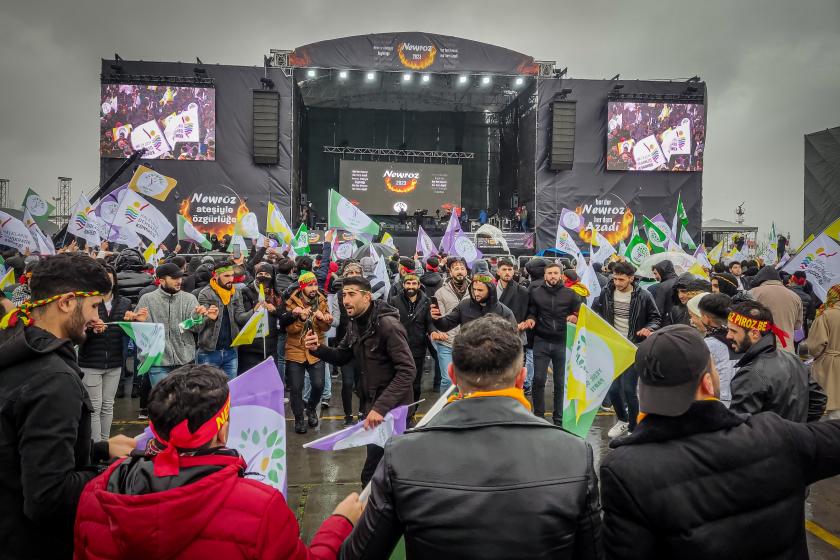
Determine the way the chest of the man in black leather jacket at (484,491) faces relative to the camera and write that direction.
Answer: away from the camera

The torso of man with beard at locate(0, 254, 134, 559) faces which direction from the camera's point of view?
to the viewer's right

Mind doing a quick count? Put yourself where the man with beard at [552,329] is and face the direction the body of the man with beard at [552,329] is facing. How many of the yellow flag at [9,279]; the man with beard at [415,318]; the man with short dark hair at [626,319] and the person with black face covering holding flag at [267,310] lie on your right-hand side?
3

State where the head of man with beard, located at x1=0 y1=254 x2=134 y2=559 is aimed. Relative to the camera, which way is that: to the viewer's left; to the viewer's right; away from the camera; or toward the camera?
to the viewer's right

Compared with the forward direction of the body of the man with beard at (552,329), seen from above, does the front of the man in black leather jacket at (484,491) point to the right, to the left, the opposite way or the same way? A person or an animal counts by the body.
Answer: the opposite way

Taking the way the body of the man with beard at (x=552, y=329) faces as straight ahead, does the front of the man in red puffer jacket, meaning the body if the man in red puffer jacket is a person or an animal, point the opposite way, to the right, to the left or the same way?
the opposite way

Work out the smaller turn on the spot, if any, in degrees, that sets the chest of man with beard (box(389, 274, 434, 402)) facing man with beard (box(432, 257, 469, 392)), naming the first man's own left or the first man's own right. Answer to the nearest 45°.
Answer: approximately 135° to the first man's own left

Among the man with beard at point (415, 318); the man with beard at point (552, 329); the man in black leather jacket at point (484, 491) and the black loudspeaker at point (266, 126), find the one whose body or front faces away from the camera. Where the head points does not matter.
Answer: the man in black leather jacket

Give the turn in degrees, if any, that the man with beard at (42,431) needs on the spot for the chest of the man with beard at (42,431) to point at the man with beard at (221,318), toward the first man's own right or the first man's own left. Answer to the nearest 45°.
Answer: approximately 90° to the first man's own left
